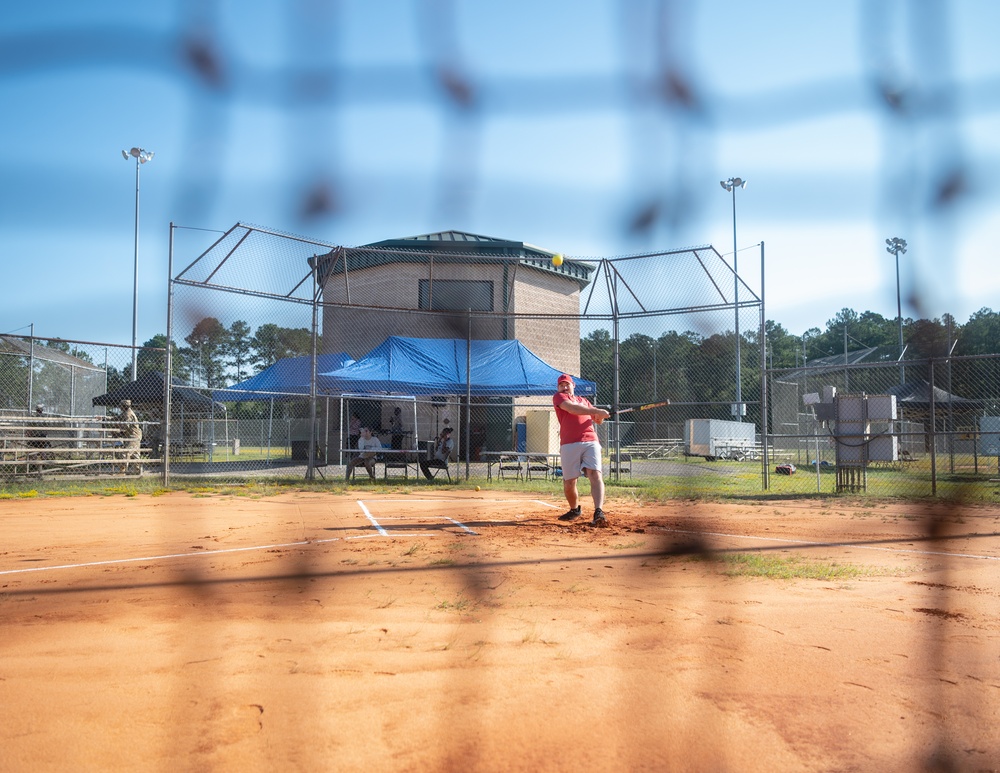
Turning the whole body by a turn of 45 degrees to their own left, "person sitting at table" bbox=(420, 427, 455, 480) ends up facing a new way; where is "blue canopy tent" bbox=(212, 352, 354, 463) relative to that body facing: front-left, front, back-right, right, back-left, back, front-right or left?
right

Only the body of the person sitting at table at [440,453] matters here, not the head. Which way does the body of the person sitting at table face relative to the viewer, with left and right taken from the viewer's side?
facing the viewer and to the left of the viewer

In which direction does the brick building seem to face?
toward the camera

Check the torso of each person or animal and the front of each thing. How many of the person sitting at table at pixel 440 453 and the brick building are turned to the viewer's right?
0
